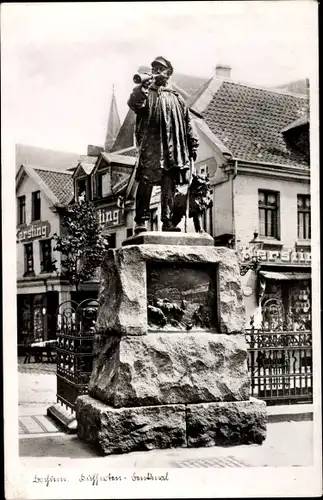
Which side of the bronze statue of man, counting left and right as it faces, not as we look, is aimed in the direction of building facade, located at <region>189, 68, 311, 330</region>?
back

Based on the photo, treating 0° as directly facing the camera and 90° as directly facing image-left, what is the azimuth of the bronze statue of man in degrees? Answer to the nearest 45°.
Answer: approximately 0°

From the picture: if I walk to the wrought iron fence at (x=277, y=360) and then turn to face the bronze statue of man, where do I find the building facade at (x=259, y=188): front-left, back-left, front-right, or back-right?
back-right

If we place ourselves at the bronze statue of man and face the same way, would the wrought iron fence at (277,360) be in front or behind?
behind
